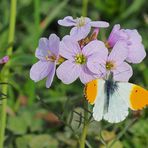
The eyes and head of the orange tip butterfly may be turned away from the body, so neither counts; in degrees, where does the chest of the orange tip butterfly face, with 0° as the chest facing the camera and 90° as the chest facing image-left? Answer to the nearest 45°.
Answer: approximately 180°
